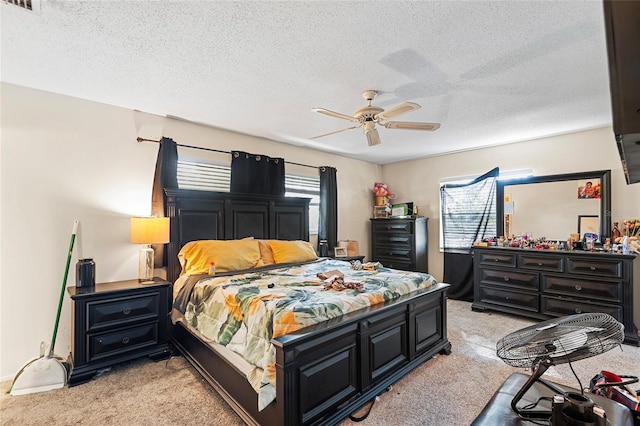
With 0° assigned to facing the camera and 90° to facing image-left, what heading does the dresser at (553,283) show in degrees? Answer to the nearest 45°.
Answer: approximately 45°

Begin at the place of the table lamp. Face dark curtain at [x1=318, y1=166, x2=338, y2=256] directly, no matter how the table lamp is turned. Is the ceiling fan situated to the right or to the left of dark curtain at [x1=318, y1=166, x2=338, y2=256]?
right

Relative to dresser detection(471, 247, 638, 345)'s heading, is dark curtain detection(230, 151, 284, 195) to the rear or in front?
in front

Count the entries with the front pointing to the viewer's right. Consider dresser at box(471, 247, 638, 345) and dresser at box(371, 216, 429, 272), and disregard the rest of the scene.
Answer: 0

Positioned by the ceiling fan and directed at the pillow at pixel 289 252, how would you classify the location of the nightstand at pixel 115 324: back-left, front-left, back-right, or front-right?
front-left

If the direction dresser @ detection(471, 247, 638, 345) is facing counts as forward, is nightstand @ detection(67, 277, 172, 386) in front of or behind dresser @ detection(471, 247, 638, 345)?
in front

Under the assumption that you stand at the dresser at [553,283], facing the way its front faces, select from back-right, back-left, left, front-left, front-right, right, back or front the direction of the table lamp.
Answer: front

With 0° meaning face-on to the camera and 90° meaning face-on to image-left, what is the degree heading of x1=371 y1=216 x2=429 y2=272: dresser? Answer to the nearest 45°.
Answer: approximately 45°

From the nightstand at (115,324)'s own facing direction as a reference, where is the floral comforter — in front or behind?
in front
